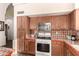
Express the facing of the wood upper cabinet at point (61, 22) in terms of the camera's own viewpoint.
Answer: facing the viewer

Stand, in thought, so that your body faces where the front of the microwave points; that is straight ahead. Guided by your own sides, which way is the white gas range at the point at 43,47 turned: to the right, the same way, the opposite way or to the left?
the same way

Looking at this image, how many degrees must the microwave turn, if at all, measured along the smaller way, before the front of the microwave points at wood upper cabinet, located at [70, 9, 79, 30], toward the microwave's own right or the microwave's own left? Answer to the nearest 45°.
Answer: approximately 90° to the microwave's own left

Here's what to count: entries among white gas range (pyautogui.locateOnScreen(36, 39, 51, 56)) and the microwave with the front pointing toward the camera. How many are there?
2

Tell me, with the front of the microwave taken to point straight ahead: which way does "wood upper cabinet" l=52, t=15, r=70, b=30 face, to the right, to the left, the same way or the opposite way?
the same way

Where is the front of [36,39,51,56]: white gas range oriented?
toward the camera

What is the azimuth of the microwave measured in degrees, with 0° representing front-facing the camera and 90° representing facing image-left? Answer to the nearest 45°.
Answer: approximately 0°

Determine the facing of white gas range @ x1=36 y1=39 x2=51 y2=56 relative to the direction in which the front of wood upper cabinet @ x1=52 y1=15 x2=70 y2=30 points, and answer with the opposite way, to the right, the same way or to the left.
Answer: the same way
